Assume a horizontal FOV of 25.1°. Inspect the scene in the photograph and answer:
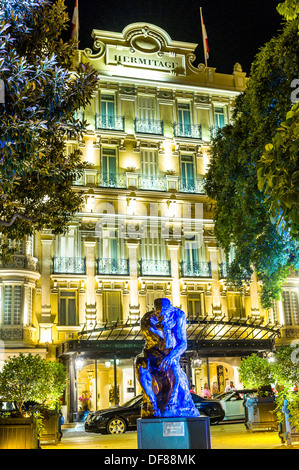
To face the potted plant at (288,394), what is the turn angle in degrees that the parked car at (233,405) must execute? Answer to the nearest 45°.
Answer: approximately 90° to its left

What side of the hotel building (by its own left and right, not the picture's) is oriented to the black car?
front

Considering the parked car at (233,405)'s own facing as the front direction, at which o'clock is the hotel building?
The hotel building is roughly at 2 o'clock from the parked car.

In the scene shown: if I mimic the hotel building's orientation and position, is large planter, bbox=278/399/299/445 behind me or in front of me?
in front

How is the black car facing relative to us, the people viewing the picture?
facing the viewer and to the left of the viewer

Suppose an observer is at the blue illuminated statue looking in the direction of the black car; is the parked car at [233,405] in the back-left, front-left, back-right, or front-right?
front-right

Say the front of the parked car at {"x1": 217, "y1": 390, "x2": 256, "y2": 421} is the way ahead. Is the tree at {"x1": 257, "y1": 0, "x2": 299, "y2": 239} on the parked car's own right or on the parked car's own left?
on the parked car's own left

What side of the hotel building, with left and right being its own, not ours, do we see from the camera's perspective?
front

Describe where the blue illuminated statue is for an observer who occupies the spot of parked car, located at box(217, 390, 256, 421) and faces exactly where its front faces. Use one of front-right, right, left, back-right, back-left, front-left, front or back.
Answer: left
